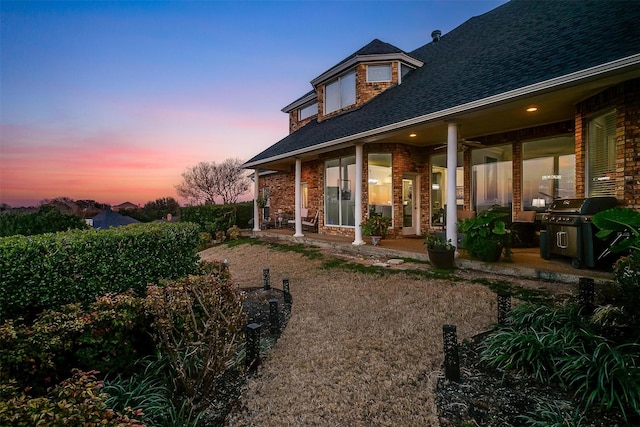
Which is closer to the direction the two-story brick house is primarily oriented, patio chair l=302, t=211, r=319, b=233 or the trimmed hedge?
the trimmed hedge

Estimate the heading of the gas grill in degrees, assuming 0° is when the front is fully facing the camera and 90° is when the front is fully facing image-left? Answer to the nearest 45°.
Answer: approximately 45°

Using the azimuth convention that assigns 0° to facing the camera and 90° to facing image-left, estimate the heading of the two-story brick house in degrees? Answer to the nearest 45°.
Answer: approximately 45°

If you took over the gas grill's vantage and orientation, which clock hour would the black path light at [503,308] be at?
The black path light is roughly at 11 o'clock from the gas grill.

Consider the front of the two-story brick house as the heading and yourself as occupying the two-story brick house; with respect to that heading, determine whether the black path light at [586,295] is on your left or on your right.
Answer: on your left
